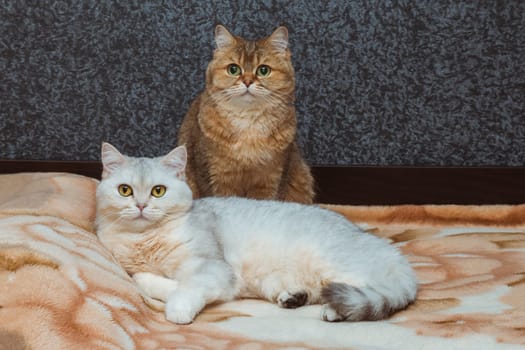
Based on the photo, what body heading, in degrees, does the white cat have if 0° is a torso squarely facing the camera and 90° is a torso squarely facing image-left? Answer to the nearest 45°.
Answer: approximately 90°

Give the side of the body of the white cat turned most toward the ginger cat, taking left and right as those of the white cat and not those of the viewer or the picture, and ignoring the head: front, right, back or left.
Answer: right

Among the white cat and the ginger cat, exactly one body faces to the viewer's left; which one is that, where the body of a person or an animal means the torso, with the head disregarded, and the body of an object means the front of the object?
the white cat

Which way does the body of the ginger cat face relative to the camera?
toward the camera

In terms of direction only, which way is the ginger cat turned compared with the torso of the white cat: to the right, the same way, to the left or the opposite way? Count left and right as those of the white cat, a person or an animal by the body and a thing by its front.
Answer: to the left

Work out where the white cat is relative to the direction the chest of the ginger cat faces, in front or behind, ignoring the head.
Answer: in front

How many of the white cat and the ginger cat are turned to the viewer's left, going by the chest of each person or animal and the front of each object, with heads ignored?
1
